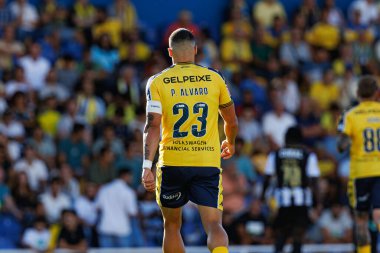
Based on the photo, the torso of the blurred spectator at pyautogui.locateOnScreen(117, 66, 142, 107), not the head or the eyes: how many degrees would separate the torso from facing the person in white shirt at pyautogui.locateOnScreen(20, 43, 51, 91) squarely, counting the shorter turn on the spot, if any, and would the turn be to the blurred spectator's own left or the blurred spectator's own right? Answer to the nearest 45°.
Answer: approximately 90° to the blurred spectator's own right

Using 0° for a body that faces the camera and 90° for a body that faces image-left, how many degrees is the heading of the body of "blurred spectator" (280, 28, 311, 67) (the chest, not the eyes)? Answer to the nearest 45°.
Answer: approximately 0°

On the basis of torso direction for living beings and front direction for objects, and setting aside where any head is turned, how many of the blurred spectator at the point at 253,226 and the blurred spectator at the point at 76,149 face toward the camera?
2

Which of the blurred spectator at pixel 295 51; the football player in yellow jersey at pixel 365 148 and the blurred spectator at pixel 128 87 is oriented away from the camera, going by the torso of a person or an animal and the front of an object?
the football player in yellow jersey

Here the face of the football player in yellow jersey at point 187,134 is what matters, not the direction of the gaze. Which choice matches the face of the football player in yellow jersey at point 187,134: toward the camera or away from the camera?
away from the camera

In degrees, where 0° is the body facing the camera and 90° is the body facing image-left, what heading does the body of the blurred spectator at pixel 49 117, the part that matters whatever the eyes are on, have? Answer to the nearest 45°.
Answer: approximately 0°
